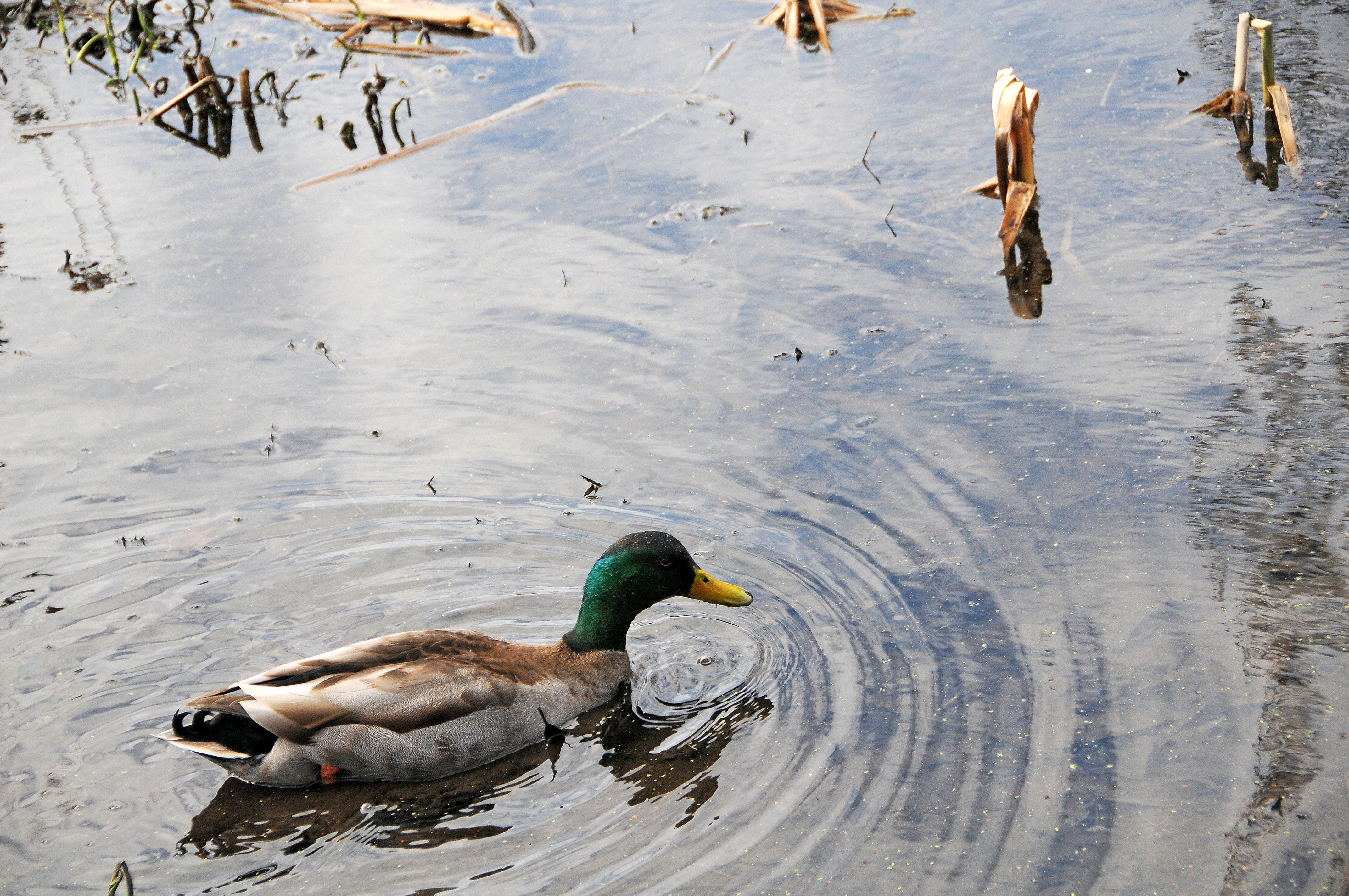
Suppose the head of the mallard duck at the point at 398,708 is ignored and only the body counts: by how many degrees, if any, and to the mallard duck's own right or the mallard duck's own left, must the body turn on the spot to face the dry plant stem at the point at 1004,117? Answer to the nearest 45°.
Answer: approximately 45° to the mallard duck's own left

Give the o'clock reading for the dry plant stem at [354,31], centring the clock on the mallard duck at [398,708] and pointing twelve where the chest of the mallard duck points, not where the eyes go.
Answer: The dry plant stem is roughly at 9 o'clock from the mallard duck.

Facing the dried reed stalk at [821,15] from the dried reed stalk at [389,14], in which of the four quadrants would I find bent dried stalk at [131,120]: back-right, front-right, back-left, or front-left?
back-right

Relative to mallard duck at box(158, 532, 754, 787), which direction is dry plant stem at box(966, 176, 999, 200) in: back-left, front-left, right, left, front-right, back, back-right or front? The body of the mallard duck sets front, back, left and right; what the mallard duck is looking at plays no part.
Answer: front-left

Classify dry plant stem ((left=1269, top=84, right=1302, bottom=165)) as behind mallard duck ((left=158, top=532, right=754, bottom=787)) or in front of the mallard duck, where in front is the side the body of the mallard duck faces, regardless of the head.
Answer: in front

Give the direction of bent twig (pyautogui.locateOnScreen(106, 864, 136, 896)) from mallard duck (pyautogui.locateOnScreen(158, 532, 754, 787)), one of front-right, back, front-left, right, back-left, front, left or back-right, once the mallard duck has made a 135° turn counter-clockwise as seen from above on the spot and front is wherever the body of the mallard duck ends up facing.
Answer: left

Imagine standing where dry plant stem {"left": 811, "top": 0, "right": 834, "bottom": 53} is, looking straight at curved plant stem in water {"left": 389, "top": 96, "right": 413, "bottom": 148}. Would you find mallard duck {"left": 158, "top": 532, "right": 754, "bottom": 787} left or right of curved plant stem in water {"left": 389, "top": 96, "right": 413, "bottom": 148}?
left

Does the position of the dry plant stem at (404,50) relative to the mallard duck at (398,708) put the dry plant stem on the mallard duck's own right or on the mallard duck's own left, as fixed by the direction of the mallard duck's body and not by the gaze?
on the mallard duck's own left

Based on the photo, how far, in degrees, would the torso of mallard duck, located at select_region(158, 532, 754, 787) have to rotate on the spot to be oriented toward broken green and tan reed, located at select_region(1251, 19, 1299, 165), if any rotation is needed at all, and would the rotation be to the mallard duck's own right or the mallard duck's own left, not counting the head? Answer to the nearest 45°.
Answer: approximately 45° to the mallard duck's own left

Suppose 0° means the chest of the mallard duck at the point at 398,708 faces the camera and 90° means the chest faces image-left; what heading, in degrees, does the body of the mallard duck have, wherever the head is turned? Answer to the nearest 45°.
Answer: approximately 270°

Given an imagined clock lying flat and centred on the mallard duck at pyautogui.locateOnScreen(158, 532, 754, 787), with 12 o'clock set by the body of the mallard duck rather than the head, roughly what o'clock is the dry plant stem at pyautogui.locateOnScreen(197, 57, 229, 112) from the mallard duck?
The dry plant stem is roughly at 9 o'clock from the mallard duck.

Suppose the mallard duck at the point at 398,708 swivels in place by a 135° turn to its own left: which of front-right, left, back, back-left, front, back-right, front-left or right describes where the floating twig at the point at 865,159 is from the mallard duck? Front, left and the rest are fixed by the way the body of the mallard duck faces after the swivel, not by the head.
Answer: right

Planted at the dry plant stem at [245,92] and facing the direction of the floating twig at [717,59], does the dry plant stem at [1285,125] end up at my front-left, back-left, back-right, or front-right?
front-right
